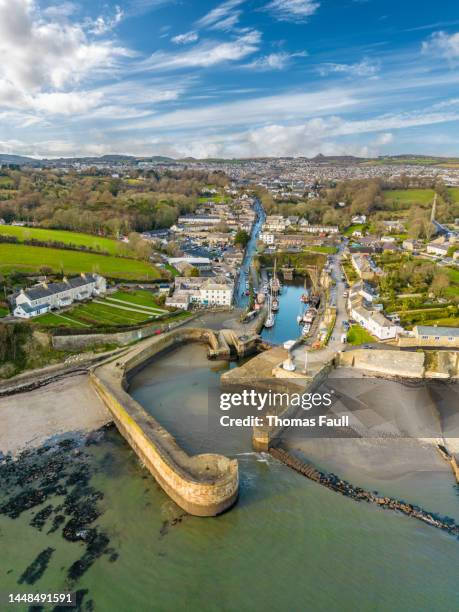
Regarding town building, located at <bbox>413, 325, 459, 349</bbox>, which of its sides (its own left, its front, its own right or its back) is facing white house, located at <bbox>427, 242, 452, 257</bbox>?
back

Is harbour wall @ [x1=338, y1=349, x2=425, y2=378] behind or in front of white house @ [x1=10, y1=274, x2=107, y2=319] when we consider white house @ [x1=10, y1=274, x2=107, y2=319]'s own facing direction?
in front

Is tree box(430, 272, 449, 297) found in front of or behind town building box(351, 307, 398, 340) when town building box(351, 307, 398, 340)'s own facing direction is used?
behind

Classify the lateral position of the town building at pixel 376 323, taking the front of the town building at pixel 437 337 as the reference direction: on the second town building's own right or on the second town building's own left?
on the second town building's own right

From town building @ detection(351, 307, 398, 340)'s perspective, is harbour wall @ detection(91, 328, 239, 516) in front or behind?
in front

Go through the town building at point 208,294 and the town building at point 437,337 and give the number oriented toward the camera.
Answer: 2

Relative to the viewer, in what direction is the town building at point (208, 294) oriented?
toward the camera

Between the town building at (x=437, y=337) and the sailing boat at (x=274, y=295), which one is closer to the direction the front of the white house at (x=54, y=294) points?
the town building

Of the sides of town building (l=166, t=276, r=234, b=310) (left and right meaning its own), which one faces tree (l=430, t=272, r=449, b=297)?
left

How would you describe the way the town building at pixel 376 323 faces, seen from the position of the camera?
facing the viewer and to the left of the viewer

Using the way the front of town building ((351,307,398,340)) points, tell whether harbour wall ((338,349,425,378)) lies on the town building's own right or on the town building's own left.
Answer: on the town building's own left

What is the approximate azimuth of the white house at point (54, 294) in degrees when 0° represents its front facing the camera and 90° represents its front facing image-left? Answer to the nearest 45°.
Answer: approximately 315°
